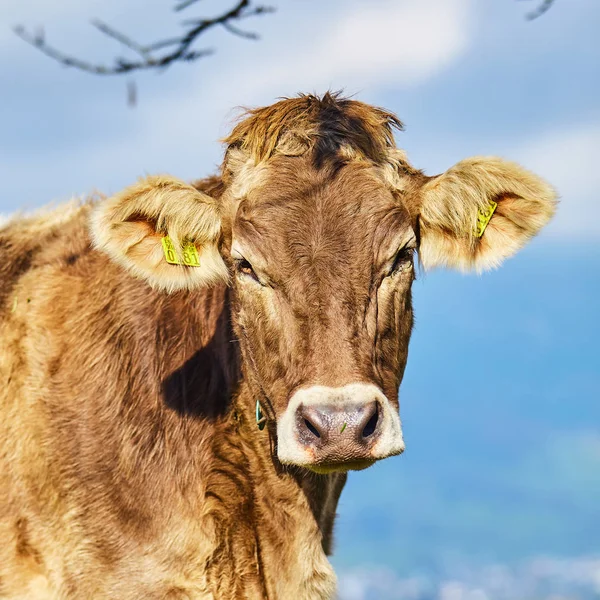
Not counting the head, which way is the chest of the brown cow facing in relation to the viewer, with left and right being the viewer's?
facing the viewer and to the right of the viewer
